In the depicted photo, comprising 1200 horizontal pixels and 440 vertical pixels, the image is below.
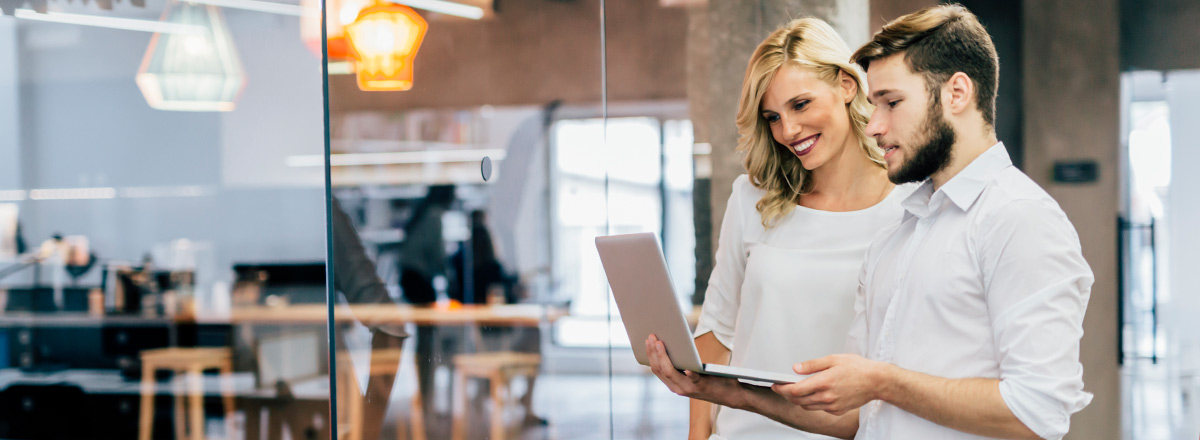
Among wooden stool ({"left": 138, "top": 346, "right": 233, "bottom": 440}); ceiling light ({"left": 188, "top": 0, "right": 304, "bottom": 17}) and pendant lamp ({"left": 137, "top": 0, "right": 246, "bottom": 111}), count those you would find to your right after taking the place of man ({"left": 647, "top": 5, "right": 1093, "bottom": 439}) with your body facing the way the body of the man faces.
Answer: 3

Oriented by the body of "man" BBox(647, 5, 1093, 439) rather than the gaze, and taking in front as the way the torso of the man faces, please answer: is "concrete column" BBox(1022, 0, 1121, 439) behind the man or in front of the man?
behind

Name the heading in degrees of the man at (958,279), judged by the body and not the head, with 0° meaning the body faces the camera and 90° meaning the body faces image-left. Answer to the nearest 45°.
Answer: approximately 45°

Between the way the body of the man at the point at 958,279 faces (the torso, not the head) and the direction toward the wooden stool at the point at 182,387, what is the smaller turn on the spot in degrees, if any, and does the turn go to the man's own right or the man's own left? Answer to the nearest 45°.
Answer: approximately 90° to the man's own right

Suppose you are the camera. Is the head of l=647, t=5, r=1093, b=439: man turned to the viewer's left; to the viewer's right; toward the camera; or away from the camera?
to the viewer's left

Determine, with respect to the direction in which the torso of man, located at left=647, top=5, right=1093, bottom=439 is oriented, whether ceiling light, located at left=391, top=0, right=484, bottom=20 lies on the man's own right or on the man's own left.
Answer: on the man's own right

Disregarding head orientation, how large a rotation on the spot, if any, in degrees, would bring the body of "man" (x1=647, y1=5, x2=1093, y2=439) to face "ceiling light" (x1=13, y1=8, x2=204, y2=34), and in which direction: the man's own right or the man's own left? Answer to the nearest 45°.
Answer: approximately 90° to the man's own right

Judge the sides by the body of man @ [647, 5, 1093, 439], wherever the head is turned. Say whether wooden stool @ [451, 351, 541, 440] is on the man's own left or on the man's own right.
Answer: on the man's own right

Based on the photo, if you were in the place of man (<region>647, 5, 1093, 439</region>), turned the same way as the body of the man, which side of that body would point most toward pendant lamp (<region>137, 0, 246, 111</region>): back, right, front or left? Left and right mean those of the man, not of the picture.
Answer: right

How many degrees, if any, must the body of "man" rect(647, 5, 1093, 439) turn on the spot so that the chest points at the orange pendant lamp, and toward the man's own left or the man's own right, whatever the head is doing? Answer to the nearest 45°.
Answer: approximately 45° to the man's own right

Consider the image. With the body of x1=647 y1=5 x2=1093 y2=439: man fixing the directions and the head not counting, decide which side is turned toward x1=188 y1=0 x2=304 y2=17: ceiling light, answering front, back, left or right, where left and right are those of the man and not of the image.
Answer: right

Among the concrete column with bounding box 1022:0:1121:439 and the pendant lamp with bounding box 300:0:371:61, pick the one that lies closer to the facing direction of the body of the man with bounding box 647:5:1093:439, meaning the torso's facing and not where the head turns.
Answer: the pendant lamp
